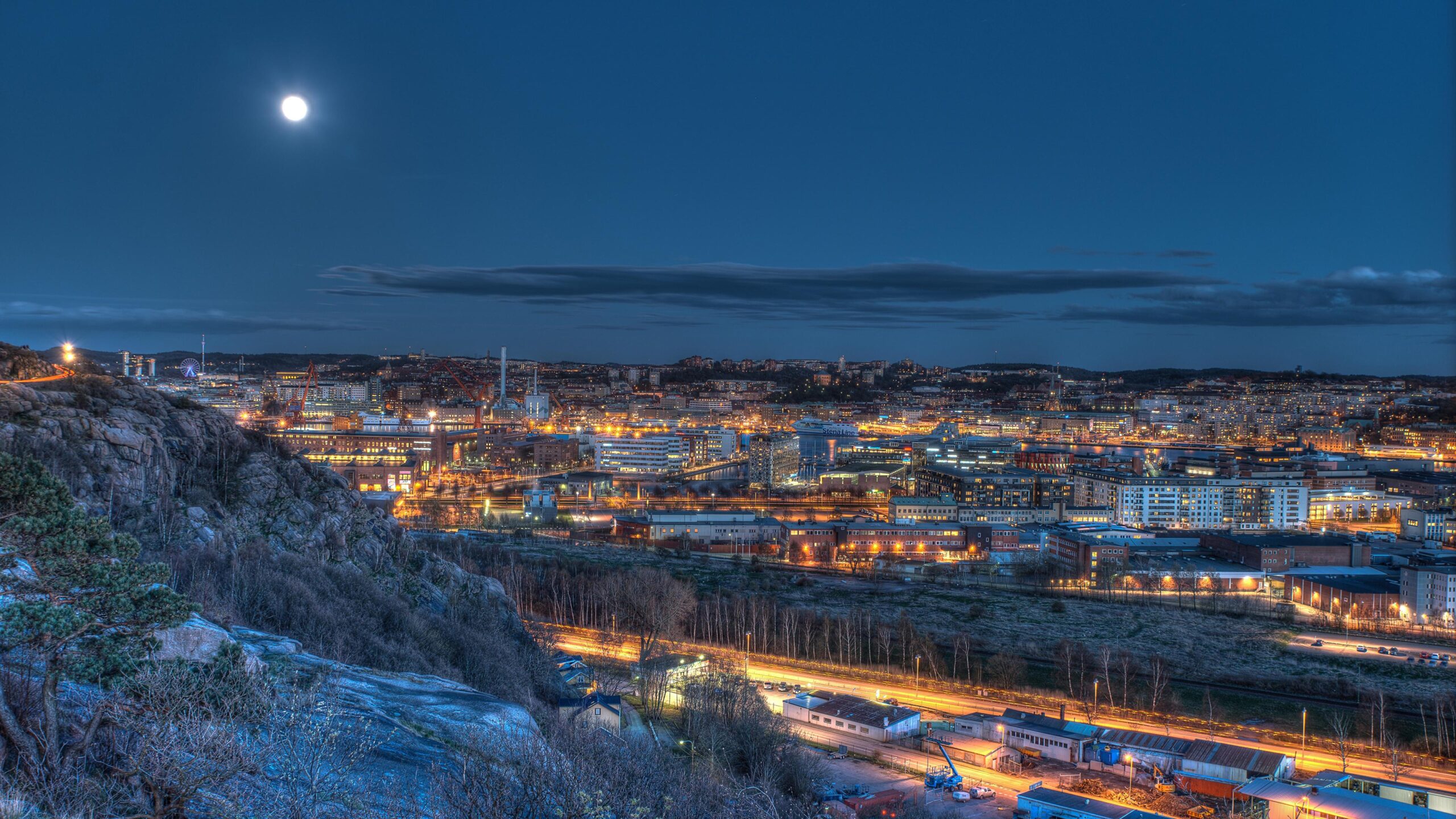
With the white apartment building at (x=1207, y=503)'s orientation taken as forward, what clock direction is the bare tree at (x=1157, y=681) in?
The bare tree is roughly at 12 o'clock from the white apartment building.

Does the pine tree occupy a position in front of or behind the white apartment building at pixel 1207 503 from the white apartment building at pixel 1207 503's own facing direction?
in front

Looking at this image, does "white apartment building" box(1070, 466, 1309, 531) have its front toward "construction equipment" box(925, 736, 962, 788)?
yes

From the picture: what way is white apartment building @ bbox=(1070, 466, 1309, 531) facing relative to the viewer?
toward the camera

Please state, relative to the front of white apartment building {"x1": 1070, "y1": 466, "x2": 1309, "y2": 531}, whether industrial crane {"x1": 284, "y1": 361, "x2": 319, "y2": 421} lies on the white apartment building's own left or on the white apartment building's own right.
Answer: on the white apartment building's own right

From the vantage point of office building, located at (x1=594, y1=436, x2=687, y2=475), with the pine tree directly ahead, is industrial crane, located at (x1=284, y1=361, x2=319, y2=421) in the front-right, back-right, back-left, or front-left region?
back-right

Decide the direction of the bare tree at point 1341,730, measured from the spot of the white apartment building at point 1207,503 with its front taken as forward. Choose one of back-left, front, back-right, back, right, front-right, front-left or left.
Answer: front

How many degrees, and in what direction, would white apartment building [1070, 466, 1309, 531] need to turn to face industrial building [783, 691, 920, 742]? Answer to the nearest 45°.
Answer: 0° — it already faces it

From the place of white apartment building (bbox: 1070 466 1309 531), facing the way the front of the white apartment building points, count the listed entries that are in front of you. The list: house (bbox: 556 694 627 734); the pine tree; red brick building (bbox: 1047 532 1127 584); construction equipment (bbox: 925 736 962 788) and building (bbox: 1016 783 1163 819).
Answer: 5

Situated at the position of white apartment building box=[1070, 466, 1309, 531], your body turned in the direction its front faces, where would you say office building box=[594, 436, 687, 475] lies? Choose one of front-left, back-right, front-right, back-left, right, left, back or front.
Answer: right

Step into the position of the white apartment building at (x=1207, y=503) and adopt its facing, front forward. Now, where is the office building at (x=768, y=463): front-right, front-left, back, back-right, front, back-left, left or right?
right

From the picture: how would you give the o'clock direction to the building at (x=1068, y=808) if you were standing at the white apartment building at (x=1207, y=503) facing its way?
The building is roughly at 12 o'clock from the white apartment building.

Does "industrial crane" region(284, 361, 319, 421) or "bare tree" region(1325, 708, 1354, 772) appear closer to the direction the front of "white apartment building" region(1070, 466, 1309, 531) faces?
the bare tree

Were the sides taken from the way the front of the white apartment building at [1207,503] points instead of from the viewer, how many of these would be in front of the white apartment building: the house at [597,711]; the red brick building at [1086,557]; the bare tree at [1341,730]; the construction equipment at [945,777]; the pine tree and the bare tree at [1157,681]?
6
